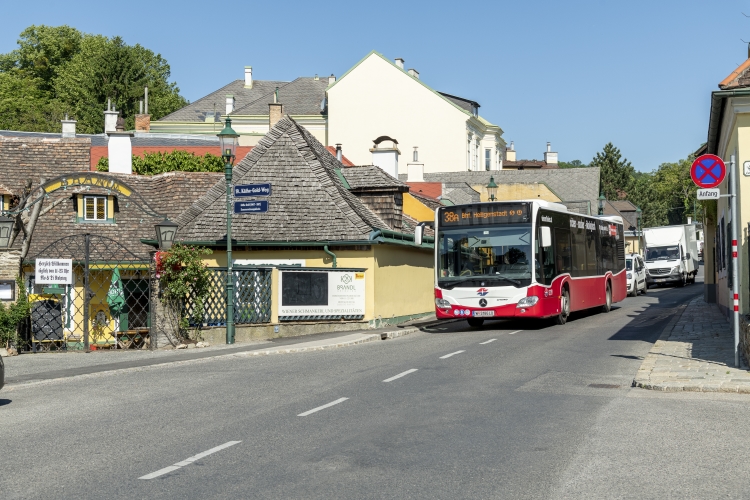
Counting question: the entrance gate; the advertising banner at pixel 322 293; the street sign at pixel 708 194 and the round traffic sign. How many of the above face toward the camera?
4

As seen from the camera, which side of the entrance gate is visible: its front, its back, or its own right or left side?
front

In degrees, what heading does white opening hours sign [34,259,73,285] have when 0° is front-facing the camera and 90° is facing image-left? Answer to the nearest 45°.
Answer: approximately 0°

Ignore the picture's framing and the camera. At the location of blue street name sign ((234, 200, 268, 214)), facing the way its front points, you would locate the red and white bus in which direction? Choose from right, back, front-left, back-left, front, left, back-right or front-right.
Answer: left

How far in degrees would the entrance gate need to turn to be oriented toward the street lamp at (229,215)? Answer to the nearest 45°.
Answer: approximately 45° to its left

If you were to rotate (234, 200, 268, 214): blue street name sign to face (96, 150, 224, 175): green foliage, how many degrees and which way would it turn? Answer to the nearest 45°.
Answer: approximately 180°

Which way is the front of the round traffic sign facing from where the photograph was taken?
facing the viewer

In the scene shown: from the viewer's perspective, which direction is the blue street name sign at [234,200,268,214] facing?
toward the camera

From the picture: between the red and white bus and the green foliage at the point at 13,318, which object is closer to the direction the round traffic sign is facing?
the green foliage

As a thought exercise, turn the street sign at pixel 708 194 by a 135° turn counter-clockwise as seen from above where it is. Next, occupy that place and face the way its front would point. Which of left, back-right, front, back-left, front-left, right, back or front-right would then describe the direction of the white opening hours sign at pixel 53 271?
back-left
